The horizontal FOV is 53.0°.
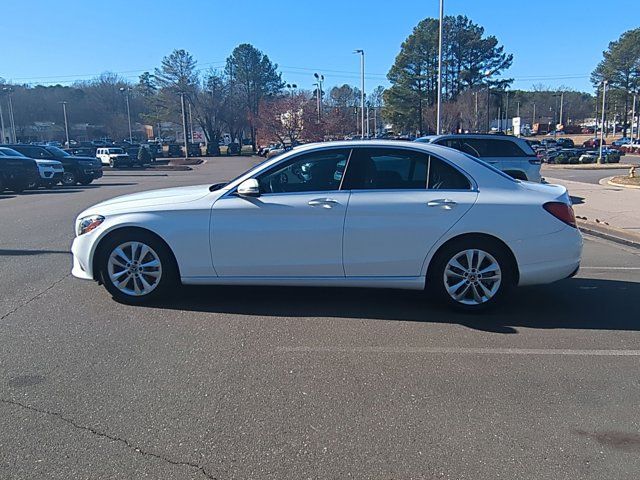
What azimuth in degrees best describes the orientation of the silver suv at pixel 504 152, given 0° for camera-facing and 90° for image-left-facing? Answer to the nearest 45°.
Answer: approximately 90°

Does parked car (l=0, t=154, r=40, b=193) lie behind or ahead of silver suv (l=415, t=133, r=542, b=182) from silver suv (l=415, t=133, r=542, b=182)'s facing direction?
ahead

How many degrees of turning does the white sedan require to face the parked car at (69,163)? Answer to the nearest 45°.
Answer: approximately 45° to its right

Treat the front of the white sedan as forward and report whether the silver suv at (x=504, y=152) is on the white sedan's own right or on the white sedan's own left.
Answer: on the white sedan's own right

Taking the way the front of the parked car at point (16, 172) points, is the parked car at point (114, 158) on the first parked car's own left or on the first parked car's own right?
on the first parked car's own left

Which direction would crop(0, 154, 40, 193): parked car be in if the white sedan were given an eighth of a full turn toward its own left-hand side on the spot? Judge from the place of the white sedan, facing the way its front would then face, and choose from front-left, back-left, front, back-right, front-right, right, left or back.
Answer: right

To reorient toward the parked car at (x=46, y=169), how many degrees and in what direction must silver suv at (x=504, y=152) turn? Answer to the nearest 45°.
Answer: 0° — it already faces it

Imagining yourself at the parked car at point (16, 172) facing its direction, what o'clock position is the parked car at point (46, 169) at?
the parked car at point (46, 169) is roughly at 10 o'clock from the parked car at point (16, 172).

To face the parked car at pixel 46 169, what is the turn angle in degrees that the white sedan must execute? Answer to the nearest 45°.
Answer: approximately 45° to its right

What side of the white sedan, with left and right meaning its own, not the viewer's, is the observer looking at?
left

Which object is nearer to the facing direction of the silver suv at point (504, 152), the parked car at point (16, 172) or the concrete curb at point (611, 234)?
the parked car

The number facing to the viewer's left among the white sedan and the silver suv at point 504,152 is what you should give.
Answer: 2

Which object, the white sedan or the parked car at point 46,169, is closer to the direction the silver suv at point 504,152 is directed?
the parked car
